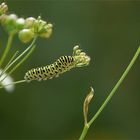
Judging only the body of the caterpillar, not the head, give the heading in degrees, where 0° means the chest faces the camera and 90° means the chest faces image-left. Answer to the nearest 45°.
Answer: approximately 270°
